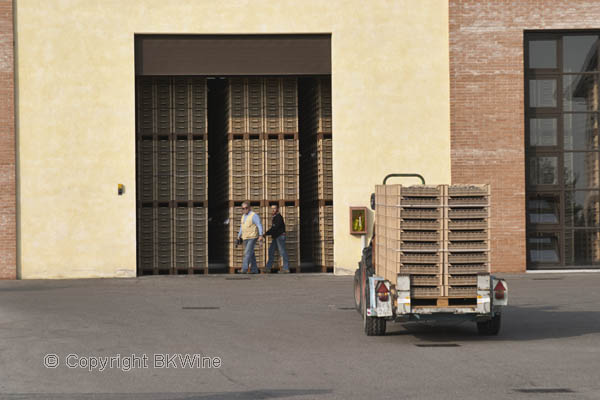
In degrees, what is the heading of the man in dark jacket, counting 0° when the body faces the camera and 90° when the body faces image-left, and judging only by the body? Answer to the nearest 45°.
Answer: approximately 90°

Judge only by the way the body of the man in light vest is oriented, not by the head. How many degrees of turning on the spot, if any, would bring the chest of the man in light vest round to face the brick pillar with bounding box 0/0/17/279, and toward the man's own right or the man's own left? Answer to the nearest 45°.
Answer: approximately 45° to the man's own right

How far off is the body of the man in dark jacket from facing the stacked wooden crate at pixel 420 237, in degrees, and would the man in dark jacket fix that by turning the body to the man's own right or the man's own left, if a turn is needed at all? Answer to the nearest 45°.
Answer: approximately 90° to the man's own left

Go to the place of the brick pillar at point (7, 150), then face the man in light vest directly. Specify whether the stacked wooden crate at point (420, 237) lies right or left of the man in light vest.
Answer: right

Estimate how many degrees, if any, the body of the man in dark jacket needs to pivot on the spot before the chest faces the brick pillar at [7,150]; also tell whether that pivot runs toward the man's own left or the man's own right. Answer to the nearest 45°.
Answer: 0° — they already face it

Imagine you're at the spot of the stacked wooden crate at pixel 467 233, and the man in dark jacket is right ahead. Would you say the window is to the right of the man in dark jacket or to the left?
right

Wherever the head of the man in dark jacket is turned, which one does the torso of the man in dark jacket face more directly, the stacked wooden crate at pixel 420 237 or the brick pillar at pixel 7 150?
the brick pillar
